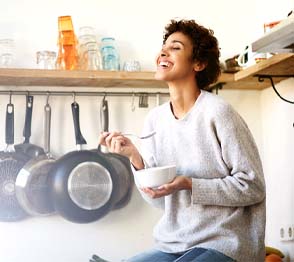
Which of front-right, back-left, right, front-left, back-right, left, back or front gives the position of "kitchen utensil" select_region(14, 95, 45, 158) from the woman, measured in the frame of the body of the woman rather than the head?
right

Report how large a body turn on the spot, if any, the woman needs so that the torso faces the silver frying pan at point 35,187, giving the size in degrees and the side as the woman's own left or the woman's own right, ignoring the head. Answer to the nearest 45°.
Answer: approximately 90° to the woman's own right

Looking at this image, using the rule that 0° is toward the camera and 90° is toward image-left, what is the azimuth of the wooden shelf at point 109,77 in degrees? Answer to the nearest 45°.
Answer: approximately 0°

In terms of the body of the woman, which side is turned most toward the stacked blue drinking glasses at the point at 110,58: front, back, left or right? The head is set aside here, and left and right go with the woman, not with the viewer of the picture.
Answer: right

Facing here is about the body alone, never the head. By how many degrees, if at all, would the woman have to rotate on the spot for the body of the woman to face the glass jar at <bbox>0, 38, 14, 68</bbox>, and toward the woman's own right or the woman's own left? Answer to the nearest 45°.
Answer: approximately 90° to the woman's own right

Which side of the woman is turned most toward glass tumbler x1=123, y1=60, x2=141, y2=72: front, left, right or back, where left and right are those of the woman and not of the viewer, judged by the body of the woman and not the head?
right

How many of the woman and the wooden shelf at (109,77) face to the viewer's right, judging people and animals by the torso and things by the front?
0

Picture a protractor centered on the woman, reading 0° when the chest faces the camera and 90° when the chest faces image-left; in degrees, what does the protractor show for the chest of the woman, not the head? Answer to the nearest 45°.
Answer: approximately 45°
